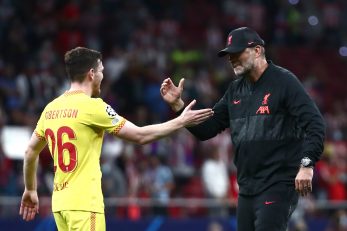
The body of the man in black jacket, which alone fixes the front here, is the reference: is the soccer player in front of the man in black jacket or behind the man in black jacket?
in front

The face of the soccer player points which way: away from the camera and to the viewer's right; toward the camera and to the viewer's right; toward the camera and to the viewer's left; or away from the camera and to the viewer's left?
away from the camera and to the viewer's right

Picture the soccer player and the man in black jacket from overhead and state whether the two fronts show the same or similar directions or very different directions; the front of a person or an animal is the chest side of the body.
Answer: very different directions

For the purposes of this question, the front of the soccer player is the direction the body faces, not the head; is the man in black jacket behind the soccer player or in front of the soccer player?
in front

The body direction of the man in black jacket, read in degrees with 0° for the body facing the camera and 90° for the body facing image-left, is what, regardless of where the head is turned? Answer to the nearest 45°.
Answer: approximately 45°
